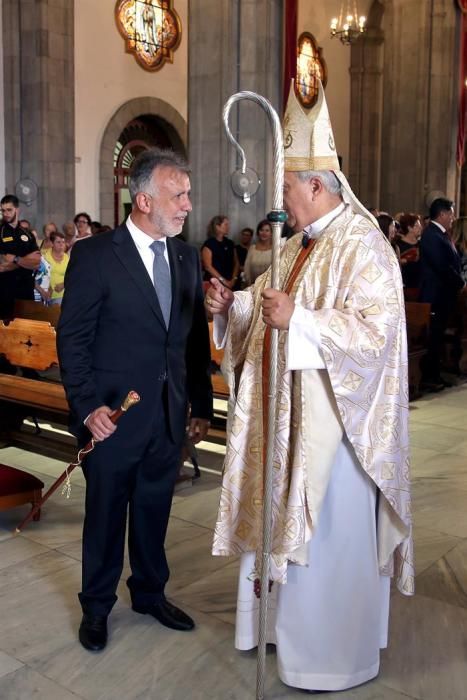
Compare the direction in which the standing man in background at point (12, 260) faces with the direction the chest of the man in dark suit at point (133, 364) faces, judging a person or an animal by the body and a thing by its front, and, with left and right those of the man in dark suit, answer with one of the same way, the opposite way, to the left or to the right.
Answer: to the right

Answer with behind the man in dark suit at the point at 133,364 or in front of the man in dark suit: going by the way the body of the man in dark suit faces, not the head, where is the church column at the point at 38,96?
behind

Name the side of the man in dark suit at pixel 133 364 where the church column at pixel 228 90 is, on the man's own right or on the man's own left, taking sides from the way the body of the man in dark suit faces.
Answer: on the man's own left

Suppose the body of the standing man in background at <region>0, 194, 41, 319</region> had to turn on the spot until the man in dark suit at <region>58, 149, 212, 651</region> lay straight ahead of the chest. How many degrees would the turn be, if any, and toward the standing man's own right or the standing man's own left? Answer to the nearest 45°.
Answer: approximately 45° to the standing man's own left

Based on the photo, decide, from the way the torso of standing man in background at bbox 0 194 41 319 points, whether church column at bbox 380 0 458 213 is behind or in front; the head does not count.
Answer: behind

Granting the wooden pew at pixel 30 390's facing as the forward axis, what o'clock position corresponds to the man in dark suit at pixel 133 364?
The man in dark suit is roughly at 10 o'clock from the wooden pew.

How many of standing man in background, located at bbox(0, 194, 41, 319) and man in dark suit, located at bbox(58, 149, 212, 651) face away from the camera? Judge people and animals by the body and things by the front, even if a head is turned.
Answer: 0

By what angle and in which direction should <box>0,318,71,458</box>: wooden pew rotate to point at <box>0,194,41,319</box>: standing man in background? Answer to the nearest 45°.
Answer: approximately 135° to its right

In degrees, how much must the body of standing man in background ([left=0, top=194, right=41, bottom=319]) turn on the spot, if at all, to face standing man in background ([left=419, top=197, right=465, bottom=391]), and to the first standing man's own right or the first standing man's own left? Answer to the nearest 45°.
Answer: approximately 135° to the first standing man's own left

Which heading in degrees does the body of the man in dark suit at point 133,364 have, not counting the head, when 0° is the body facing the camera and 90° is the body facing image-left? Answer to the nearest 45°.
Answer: approximately 315°

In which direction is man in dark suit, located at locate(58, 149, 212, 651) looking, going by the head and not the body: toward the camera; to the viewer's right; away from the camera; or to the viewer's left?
to the viewer's right

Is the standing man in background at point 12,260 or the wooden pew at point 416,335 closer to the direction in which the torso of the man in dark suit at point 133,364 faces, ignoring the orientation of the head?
the wooden pew

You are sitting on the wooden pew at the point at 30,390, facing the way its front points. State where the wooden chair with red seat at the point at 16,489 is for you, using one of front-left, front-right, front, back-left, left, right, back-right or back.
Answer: front-left

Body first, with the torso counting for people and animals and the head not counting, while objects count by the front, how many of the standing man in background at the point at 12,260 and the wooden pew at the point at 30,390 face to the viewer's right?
0
